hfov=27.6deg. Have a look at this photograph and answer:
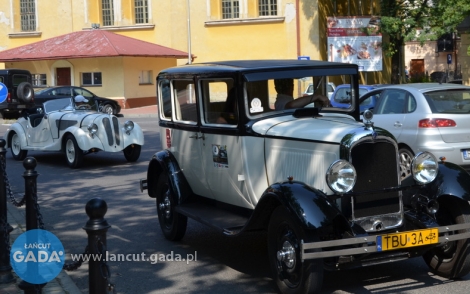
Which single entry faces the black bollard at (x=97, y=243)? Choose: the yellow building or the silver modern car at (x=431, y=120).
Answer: the yellow building

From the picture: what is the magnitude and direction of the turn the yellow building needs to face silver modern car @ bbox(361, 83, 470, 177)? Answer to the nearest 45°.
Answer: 0° — it already faces it

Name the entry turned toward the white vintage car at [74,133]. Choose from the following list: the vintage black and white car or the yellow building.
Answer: the yellow building

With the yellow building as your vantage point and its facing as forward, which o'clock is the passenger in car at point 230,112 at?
The passenger in car is roughly at 12 o'clock from the yellow building.

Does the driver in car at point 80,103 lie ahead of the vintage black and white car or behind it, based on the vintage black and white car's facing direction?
behind

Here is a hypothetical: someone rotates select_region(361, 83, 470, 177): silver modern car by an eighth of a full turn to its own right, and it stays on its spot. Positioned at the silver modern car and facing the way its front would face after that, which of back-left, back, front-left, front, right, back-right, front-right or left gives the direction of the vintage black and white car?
back

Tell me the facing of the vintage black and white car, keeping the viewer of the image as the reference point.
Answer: facing the viewer and to the right of the viewer

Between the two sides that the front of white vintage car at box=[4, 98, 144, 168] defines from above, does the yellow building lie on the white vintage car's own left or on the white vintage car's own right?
on the white vintage car's own left

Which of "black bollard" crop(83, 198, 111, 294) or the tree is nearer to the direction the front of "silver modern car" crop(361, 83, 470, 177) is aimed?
the tree

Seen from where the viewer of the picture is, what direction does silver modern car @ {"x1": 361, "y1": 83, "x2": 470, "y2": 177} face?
facing away from the viewer and to the left of the viewer

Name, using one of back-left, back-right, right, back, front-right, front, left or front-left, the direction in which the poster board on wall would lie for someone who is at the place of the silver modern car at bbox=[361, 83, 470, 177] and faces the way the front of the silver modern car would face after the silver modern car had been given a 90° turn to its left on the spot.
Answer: back-right

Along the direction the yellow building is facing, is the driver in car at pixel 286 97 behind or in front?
in front

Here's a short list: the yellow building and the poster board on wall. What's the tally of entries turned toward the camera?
2
